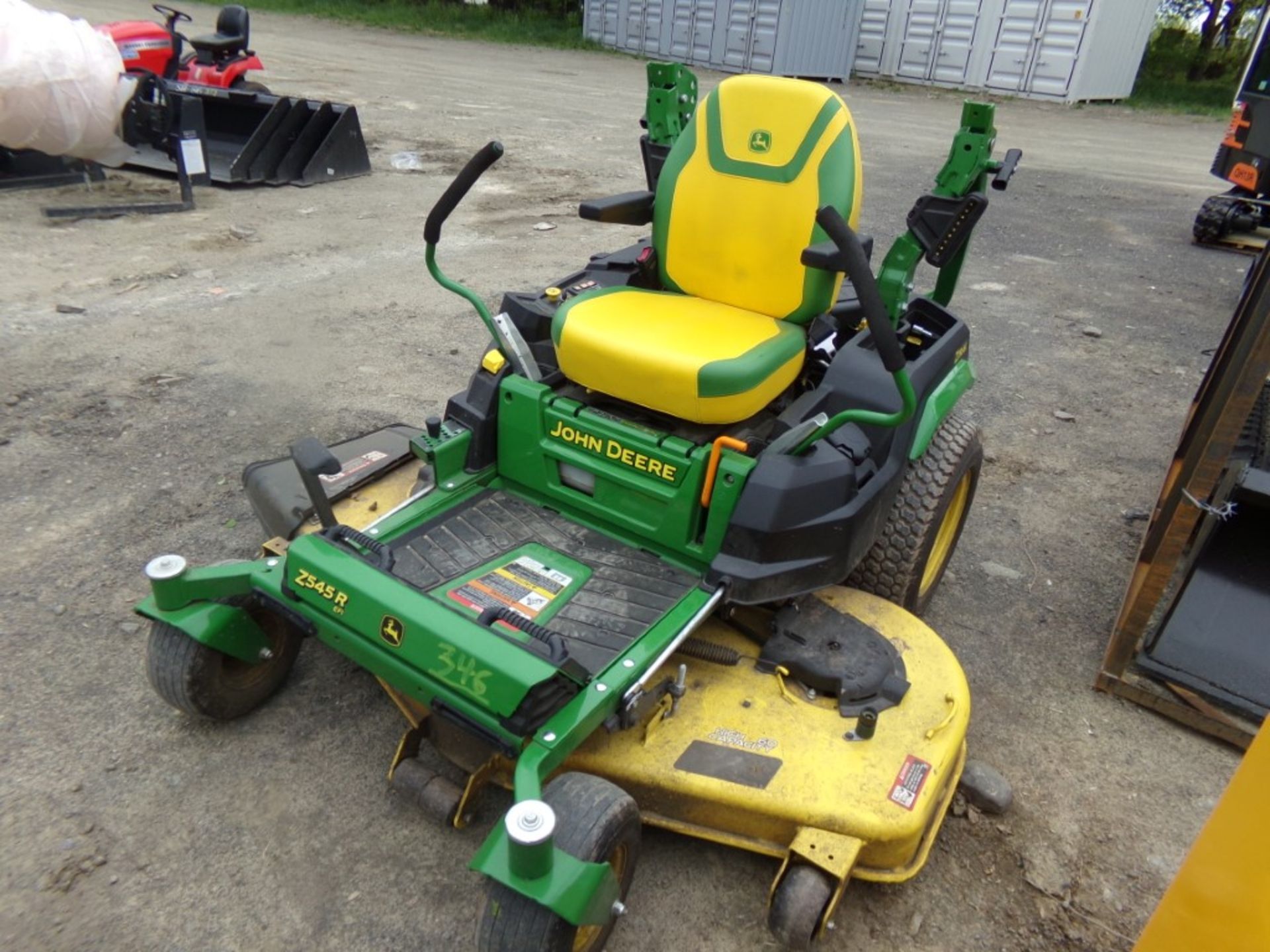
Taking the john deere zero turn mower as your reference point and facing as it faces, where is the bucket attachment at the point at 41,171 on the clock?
The bucket attachment is roughly at 3 o'clock from the john deere zero turn mower.

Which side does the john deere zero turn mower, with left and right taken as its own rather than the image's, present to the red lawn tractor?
right

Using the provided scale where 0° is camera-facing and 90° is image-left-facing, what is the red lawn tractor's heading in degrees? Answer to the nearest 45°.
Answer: approximately 90°

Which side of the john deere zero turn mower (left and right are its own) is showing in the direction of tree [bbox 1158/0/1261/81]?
back

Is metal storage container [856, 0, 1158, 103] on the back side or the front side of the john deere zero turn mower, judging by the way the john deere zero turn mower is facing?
on the back side

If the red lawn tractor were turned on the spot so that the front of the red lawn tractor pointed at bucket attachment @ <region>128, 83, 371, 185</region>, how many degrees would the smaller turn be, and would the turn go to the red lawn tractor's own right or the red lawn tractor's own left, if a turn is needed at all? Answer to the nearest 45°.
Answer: approximately 90° to the red lawn tractor's own left

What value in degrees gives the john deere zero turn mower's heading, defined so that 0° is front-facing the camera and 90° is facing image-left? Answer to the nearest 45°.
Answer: approximately 45°

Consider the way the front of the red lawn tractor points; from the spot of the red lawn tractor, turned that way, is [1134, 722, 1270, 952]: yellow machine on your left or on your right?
on your left
